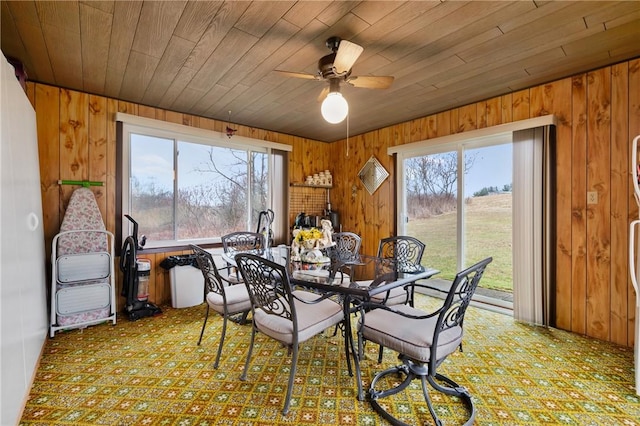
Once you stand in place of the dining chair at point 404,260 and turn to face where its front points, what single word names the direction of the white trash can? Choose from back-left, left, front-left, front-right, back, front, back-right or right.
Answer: front-right

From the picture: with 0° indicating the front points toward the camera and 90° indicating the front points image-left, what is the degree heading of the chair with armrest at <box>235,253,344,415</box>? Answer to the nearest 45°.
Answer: approximately 225°

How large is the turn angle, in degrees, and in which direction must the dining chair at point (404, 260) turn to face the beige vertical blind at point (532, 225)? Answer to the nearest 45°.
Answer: approximately 135° to its left

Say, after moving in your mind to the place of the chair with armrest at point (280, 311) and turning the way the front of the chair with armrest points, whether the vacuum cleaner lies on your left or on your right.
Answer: on your left

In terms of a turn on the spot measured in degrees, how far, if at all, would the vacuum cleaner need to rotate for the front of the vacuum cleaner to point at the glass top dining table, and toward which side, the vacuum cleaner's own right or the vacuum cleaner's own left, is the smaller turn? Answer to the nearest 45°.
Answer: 0° — it already faces it

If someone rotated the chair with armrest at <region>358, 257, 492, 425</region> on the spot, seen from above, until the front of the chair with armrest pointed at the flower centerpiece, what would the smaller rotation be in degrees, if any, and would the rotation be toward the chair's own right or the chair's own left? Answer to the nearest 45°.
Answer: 0° — it already faces it

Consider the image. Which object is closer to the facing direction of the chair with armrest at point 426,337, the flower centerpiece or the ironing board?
the flower centerpiece

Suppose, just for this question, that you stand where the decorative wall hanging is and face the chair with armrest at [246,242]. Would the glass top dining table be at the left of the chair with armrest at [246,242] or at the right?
left

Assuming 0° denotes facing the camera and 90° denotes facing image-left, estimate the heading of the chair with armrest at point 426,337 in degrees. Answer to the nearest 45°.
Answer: approximately 135°

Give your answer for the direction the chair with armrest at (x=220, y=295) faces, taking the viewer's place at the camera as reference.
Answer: facing away from the viewer and to the right of the viewer

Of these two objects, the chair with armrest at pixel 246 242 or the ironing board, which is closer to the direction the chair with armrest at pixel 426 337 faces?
the chair with armrest
